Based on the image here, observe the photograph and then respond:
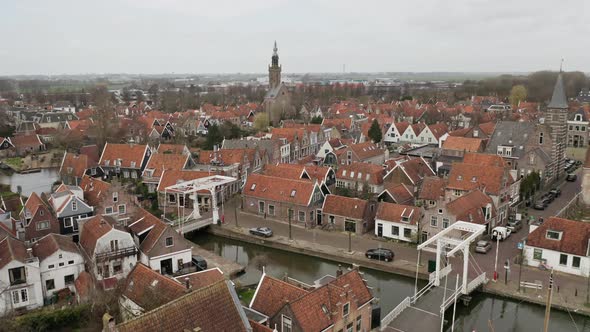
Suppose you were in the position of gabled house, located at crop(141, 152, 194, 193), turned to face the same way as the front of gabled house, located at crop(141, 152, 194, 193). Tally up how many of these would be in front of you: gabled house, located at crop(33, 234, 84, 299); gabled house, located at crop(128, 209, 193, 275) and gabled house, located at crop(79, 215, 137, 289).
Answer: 3

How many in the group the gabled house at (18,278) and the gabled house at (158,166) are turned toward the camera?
2

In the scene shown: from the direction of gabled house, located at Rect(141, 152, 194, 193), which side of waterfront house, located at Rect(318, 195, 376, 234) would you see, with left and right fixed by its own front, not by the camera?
right

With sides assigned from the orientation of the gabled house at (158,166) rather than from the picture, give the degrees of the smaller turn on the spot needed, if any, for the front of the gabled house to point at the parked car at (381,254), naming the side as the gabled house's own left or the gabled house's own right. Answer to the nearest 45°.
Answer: approximately 45° to the gabled house's own left

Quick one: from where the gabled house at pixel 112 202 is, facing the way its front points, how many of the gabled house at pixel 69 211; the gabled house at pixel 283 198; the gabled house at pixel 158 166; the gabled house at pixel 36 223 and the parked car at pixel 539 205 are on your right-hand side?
2

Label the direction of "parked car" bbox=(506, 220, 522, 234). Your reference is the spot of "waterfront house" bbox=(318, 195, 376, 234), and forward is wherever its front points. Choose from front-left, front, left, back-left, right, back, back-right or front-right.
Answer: back-left

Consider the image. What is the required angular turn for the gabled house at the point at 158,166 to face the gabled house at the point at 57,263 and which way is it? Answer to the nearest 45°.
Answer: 0° — it already faces it

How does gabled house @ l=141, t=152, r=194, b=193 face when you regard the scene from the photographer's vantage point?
facing the viewer

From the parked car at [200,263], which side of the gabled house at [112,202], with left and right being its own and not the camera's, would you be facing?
front

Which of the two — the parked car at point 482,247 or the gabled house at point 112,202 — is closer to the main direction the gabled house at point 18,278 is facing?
the parked car

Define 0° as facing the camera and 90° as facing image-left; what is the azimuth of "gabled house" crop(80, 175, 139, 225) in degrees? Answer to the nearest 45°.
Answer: approximately 315°

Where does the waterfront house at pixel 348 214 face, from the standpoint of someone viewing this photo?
facing the viewer and to the left of the viewer
